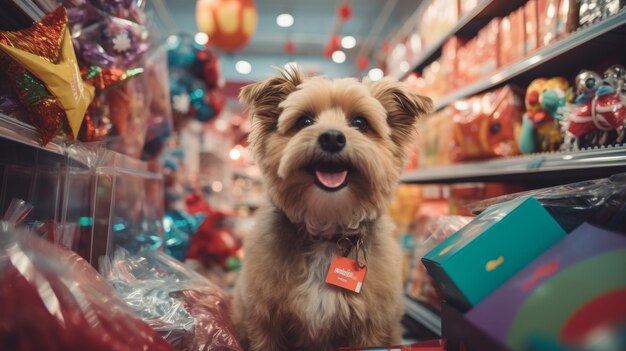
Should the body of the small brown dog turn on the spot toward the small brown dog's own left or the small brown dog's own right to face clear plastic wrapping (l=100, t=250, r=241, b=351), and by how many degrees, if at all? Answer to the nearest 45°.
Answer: approximately 90° to the small brown dog's own right

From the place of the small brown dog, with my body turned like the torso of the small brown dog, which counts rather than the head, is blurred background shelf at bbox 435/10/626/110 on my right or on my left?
on my left

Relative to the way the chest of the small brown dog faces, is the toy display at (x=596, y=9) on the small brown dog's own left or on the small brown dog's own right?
on the small brown dog's own left

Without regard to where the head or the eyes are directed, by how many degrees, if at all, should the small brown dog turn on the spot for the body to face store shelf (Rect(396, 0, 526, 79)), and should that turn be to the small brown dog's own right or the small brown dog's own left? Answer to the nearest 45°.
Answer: approximately 135° to the small brown dog's own left

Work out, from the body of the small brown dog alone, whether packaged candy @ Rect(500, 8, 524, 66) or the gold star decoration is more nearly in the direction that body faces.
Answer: the gold star decoration

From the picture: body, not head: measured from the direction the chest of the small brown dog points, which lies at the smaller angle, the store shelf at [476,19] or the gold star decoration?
the gold star decoration

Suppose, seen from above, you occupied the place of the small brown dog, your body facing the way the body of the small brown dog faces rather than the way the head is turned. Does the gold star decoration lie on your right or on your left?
on your right

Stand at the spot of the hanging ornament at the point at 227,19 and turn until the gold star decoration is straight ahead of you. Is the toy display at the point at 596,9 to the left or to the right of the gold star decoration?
left

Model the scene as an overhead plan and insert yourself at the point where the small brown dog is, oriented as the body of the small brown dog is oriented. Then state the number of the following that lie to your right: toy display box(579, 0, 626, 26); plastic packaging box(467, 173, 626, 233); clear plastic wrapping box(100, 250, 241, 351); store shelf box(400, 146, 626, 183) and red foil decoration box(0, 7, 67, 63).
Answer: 2

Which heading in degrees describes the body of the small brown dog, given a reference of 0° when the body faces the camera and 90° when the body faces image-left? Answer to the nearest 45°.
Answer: approximately 0°

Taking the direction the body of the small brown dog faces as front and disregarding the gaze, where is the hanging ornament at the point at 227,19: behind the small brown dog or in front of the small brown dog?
behind

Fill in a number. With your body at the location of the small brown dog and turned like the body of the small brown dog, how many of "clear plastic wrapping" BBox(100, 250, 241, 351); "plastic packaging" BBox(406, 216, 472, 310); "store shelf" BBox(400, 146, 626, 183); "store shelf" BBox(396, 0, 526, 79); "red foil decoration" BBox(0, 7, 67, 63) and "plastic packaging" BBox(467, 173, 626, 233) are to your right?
2
